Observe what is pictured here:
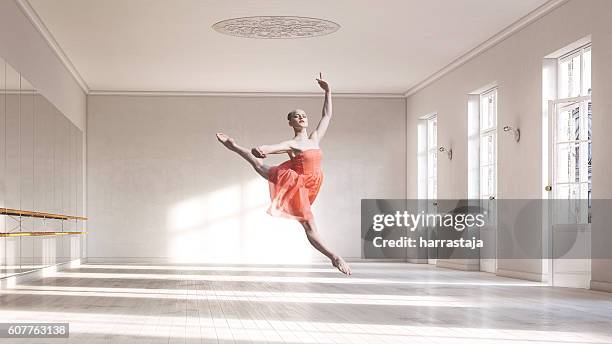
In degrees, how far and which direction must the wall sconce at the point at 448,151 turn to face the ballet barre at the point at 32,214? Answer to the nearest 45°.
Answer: approximately 45° to its left

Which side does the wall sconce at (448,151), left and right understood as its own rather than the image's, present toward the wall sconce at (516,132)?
left

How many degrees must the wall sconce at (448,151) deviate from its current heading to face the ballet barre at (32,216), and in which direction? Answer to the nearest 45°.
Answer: approximately 45° to its left

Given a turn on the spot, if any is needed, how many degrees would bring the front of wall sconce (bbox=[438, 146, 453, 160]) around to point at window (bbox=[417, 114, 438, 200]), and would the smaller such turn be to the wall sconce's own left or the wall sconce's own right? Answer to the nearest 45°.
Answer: approximately 90° to the wall sconce's own right

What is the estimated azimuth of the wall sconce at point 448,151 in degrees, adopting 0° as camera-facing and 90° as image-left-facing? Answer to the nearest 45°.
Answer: approximately 90°

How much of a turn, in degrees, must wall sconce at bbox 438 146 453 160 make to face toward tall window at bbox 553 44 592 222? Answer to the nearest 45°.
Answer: approximately 90° to its left
